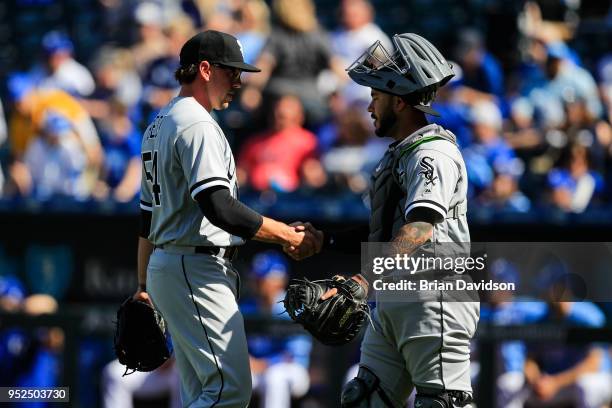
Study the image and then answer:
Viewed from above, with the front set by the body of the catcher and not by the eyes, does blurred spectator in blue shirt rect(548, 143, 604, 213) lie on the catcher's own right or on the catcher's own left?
on the catcher's own right

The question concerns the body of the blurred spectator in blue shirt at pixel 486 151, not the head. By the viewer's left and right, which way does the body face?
facing the viewer

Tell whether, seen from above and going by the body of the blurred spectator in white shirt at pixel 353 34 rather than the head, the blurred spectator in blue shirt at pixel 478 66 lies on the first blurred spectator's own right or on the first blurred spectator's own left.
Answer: on the first blurred spectator's own left

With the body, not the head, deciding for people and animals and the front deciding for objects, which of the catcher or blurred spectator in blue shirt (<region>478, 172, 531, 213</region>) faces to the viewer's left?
the catcher

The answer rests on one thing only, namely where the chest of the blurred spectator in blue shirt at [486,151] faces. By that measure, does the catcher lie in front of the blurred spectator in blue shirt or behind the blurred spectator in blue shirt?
in front

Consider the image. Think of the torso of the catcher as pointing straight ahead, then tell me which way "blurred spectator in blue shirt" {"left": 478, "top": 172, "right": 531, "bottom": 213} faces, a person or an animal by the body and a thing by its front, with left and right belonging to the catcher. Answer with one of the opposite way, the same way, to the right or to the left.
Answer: to the left

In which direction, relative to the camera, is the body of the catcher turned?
to the viewer's left

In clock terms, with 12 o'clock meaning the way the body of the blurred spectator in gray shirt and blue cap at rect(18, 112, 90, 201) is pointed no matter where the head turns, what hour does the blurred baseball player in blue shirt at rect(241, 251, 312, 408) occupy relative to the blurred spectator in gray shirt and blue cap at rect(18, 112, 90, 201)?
the blurred baseball player in blue shirt at rect(241, 251, 312, 408) is roughly at 11 o'clock from the blurred spectator in gray shirt and blue cap at rect(18, 112, 90, 201).

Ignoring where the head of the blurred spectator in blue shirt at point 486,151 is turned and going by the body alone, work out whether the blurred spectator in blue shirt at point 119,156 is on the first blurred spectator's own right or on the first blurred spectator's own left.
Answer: on the first blurred spectator's own right

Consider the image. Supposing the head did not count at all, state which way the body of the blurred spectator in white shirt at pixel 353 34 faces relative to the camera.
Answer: toward the camera

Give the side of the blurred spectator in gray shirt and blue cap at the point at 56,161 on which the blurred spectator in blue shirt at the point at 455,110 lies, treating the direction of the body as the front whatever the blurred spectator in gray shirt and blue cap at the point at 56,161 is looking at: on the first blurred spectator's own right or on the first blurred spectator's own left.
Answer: on the first blurred spectator's own left

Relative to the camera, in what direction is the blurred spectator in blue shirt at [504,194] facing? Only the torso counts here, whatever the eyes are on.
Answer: toward the camera

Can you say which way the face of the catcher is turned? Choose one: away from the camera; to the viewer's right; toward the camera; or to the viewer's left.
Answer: to the viewer's left
